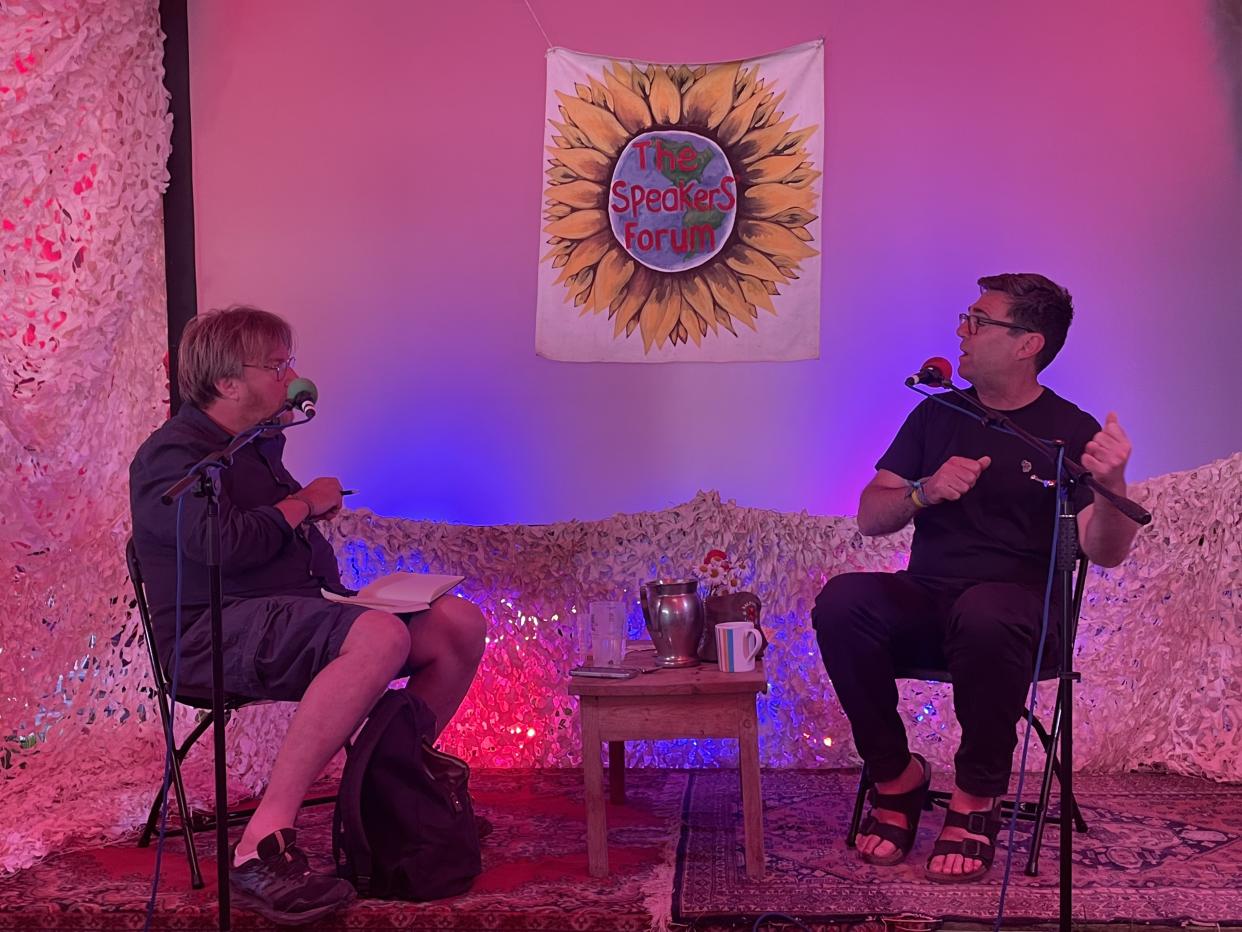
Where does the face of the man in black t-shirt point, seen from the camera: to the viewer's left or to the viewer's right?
to the viewer's left

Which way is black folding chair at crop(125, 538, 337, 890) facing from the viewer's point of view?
to the viewer's right

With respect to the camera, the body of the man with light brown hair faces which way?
to the viewer's right

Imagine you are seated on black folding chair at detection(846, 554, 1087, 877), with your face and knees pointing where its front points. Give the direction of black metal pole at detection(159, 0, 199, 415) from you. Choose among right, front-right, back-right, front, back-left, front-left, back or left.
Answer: front-right

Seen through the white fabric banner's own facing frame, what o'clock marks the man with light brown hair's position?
The man with light brown hair is roughly at 1 o'clock from the white fabric banner.

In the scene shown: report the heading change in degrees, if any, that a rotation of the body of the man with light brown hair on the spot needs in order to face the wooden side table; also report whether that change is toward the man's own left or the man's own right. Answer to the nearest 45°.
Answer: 0° — they already face it

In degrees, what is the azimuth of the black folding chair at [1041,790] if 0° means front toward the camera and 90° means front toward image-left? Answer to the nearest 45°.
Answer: approximately 45°

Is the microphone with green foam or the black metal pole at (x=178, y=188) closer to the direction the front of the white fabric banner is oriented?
the microphone with green foam

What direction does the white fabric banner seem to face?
toward the camera

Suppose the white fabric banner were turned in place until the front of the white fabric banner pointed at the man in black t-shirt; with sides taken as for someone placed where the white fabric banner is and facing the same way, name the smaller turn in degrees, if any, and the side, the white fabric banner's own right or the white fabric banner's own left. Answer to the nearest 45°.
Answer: approximately 45° to the white fabric banner's own left

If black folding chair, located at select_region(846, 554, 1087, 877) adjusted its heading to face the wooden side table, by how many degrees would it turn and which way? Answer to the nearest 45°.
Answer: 0° — it already faces it

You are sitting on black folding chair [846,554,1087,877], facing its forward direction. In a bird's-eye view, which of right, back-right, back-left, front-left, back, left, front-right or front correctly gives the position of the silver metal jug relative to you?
front-right

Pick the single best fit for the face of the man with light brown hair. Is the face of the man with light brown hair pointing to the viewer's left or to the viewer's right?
to the viewer's right
